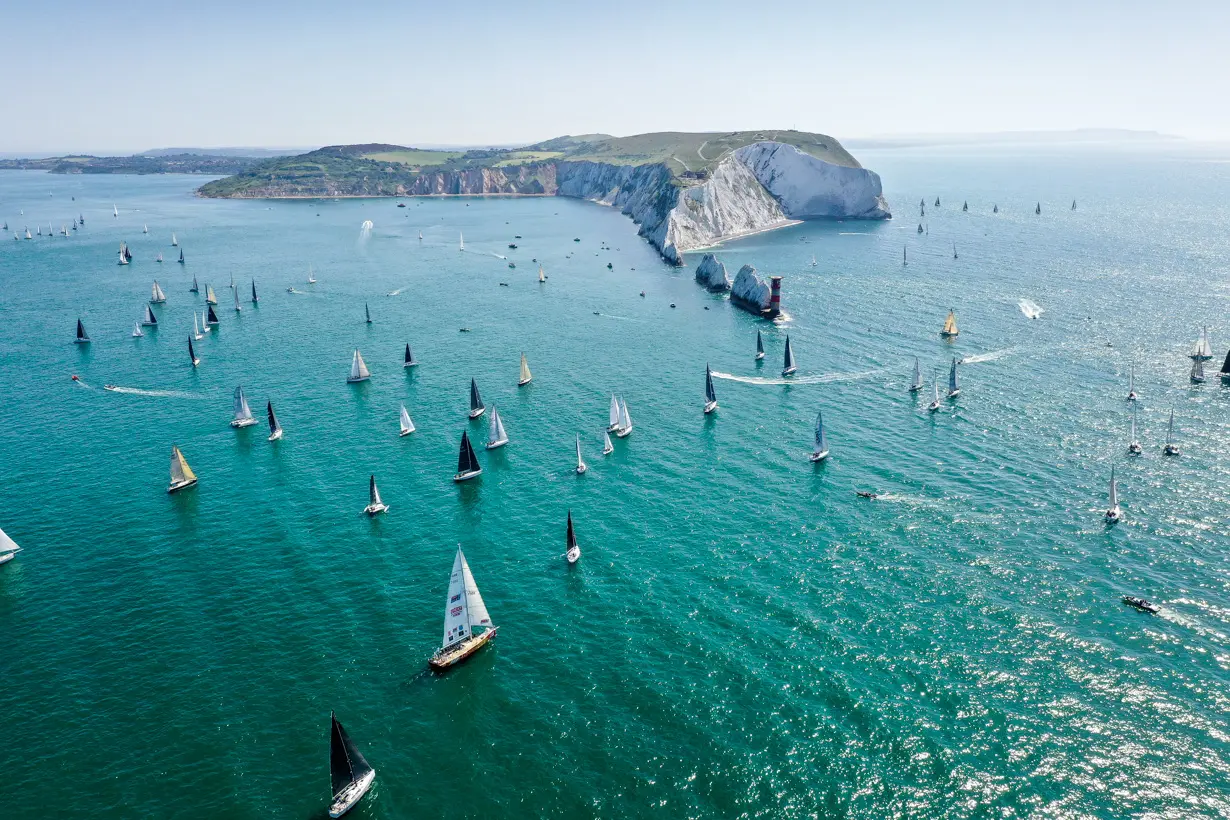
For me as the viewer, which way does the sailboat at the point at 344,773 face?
facing away from the viewer and to the right of the viewer
